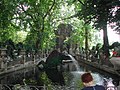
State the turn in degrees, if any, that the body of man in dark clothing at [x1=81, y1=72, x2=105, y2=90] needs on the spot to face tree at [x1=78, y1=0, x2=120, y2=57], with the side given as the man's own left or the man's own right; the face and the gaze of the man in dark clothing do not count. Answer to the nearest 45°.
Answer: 0° — they already face it

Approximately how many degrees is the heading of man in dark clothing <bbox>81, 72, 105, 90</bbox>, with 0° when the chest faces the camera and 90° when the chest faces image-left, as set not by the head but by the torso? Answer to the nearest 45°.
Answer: approximately 180°
